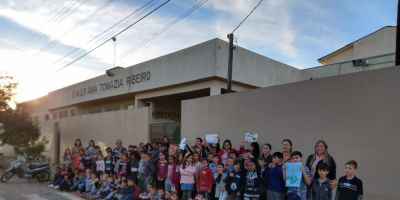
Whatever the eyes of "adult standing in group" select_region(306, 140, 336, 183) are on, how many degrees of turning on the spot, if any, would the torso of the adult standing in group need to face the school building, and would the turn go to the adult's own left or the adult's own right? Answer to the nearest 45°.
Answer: approximately 180°

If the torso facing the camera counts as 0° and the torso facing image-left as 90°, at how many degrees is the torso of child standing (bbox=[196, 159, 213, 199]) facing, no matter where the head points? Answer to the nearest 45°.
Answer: approximately 0°

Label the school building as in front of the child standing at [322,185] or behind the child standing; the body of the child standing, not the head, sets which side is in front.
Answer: behind

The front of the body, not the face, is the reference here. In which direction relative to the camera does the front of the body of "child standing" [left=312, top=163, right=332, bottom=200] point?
toward the camera

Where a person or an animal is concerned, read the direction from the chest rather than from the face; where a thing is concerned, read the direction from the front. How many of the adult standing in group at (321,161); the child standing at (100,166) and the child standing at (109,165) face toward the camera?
3

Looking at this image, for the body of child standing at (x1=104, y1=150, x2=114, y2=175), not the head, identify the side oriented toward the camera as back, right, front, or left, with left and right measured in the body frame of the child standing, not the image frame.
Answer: front
